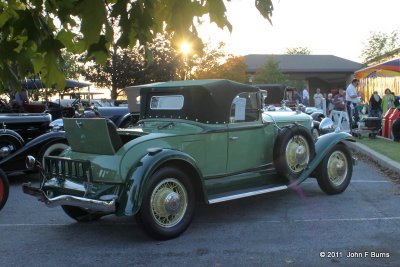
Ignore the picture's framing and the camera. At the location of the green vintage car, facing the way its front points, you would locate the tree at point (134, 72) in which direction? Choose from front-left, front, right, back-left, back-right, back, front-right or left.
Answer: front-left

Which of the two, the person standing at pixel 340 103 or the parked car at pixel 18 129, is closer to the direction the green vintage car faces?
the person standing

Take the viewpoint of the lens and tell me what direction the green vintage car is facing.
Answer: facing away from the viewer and to the right of the viewer

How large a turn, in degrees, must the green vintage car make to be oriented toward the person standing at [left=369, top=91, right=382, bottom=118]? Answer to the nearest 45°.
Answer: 0° — it already faces them

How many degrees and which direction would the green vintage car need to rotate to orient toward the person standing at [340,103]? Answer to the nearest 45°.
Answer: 0° — it already faces them

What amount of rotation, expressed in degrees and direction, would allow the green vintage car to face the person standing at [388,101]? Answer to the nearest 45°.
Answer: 0° — it already faces them

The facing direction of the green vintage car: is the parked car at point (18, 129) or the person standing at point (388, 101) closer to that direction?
the person standing

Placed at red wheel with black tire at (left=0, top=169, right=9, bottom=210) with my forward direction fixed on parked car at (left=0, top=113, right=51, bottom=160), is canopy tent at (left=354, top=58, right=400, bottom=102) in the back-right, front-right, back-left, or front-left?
front-right

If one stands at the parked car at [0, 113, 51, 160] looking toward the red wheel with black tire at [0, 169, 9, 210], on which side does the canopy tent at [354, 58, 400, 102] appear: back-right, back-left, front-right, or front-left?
back-left

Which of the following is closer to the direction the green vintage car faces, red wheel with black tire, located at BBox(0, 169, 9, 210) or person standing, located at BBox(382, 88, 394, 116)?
the person standing

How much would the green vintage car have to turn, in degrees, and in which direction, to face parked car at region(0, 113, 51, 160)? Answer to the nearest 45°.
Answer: approximately 90° to its left

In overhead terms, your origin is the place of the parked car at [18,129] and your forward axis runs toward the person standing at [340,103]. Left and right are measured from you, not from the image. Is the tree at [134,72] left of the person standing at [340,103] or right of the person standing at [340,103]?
left

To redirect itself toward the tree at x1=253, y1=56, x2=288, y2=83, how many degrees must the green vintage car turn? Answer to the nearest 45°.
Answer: approximately 45° to its left

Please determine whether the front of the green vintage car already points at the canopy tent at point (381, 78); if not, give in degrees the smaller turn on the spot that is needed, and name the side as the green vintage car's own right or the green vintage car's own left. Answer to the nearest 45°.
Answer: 0° — it already faces it
